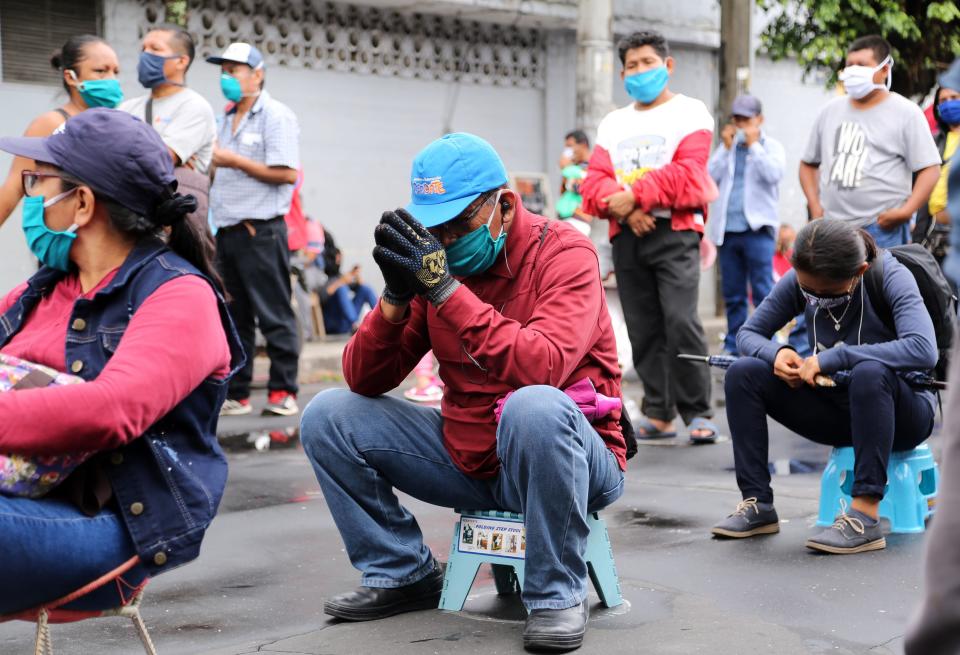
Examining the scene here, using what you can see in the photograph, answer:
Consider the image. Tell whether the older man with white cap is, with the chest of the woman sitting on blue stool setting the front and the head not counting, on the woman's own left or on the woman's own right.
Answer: on the woman's own right

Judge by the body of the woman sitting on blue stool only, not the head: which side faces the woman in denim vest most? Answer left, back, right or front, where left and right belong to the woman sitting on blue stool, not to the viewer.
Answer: front

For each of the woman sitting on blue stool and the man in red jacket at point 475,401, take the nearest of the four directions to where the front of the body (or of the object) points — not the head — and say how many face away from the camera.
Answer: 0

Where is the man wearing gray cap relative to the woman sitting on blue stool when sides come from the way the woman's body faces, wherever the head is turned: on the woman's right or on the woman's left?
on the woman's right

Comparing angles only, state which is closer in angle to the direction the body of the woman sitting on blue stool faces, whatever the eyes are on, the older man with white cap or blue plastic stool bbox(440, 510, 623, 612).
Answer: the blue plastic stool

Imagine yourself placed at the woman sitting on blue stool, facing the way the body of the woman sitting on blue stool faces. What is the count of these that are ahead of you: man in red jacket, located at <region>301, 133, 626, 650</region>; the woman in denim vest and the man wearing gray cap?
2

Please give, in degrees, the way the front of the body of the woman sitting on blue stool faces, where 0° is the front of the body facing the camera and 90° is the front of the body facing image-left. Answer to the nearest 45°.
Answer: approximately 45°

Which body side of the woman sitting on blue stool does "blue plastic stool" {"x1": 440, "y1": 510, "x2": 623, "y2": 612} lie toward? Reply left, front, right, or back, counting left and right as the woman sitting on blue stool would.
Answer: front

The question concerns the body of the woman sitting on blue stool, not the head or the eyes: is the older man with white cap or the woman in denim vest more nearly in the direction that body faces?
the woman in denim vest

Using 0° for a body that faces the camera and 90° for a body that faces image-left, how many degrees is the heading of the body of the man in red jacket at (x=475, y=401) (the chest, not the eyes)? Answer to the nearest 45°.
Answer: approximately 45°
